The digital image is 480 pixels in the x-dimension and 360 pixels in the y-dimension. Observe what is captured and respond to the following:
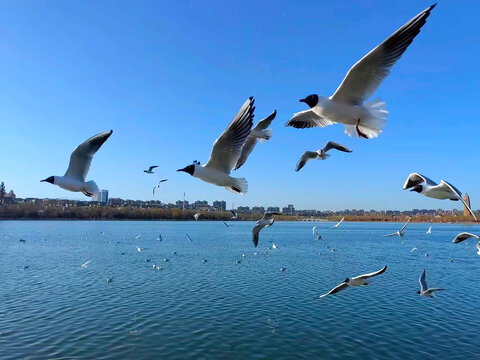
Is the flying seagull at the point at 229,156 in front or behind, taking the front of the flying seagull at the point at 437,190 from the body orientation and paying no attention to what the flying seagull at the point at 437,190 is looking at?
in front

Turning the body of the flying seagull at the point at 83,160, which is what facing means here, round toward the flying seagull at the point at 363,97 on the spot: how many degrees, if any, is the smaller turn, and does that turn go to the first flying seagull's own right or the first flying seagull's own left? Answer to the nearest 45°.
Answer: approximately 135° to the first flying seagull's own left

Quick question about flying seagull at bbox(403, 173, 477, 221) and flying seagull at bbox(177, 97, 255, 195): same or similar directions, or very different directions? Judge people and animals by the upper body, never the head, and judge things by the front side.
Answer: same or similar directions

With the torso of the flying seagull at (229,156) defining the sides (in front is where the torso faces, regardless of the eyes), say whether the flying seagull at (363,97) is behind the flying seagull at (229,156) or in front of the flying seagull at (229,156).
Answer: behind

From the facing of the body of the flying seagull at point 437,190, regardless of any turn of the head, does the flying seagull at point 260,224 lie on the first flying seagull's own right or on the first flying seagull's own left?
on the first flying seagull's own right

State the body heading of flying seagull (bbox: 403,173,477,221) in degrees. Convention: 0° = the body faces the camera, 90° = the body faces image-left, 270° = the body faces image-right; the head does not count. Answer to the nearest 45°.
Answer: approximately 45°

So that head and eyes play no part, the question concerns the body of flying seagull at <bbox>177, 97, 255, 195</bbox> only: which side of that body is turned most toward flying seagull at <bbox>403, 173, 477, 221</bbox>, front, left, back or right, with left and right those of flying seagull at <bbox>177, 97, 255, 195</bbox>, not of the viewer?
back

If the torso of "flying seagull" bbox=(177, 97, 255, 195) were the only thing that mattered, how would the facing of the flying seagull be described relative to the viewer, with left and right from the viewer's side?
facing to the left of the viewer

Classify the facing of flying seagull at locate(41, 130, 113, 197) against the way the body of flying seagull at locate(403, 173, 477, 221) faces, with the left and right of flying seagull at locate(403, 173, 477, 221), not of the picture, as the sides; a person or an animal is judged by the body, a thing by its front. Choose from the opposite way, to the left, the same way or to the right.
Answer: the same way

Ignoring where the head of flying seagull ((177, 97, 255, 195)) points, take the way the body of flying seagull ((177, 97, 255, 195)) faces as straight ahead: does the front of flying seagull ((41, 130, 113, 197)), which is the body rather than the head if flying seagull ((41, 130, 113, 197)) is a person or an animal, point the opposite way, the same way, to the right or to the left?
the same way

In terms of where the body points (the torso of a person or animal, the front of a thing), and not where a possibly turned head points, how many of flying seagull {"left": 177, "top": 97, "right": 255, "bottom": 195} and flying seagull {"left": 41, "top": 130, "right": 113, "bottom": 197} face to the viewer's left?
2

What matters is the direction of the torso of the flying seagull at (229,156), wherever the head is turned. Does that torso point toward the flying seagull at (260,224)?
no

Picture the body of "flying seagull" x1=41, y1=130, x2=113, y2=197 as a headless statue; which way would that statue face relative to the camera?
to the viewer's left

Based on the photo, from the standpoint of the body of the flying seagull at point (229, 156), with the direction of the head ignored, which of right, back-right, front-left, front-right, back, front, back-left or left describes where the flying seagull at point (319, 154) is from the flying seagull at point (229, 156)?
back-right

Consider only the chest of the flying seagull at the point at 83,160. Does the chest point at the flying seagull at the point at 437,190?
no
